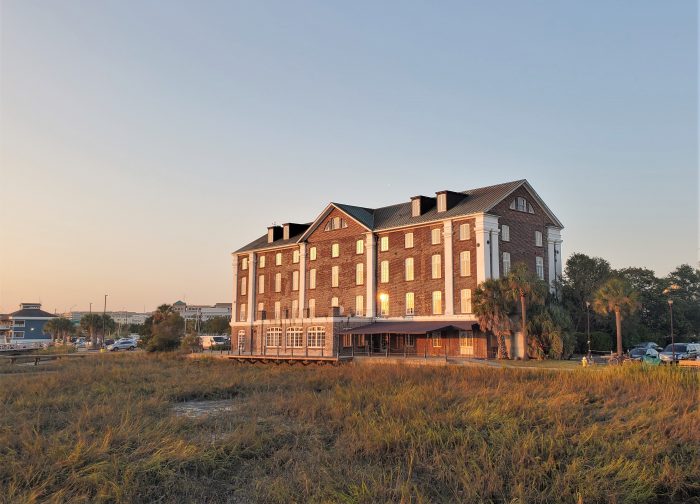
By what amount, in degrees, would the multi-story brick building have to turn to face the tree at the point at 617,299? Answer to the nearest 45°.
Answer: approximately 90° to its left

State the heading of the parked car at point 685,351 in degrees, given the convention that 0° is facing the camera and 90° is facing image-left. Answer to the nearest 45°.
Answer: approximately 45°
